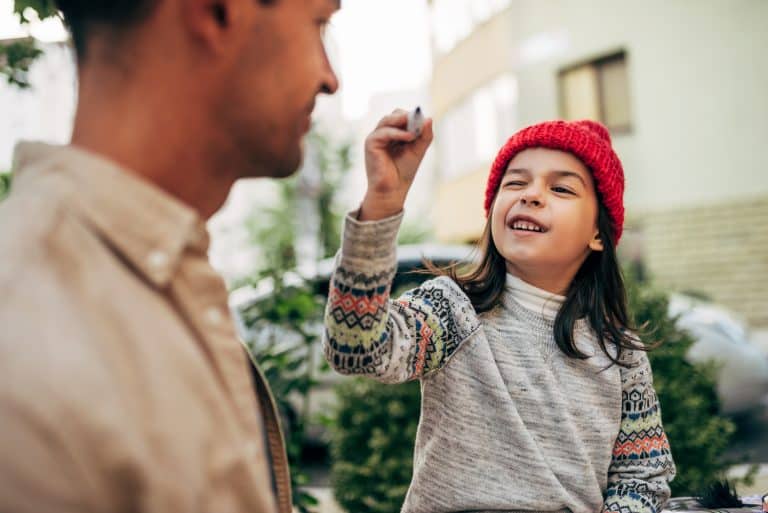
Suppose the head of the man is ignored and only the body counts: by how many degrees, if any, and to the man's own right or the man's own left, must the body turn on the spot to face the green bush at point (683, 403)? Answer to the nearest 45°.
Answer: approximately 45° to the man's own left

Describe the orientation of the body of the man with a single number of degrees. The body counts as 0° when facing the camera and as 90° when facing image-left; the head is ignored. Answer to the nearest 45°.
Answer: approximately 270°

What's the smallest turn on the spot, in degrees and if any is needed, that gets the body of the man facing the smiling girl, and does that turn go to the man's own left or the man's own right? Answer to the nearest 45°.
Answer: approximately 45° to the man's own left

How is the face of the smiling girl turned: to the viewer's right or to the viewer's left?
to the viewer's left

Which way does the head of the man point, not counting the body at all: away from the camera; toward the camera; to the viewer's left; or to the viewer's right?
to the viewer's right
